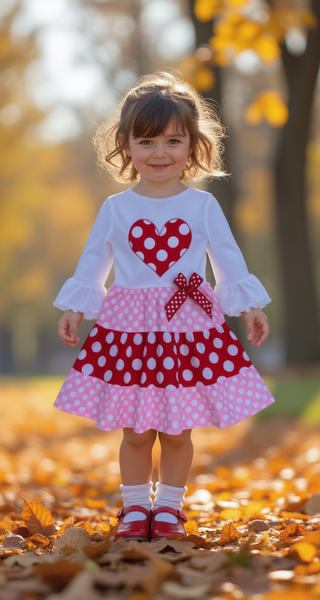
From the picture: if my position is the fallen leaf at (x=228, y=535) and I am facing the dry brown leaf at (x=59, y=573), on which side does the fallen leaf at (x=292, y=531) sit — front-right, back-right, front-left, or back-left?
back-left

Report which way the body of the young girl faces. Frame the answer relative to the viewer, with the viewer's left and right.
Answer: facing the viewer

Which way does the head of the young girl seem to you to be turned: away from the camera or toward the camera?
toward the camera

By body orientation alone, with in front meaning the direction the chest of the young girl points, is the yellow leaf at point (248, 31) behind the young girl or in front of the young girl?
behind

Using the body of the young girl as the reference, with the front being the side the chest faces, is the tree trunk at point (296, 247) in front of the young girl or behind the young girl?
behind

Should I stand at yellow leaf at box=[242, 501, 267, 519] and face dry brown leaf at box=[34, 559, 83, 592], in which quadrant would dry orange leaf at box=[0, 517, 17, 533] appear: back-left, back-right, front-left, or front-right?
front-right

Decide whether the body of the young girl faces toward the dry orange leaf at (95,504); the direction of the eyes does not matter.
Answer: no
